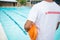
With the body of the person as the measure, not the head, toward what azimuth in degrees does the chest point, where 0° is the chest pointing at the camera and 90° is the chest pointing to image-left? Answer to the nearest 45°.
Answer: approximately 135°
